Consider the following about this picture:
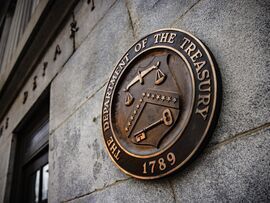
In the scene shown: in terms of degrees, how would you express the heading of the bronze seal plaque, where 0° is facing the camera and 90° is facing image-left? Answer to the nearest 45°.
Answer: approximately 45°
